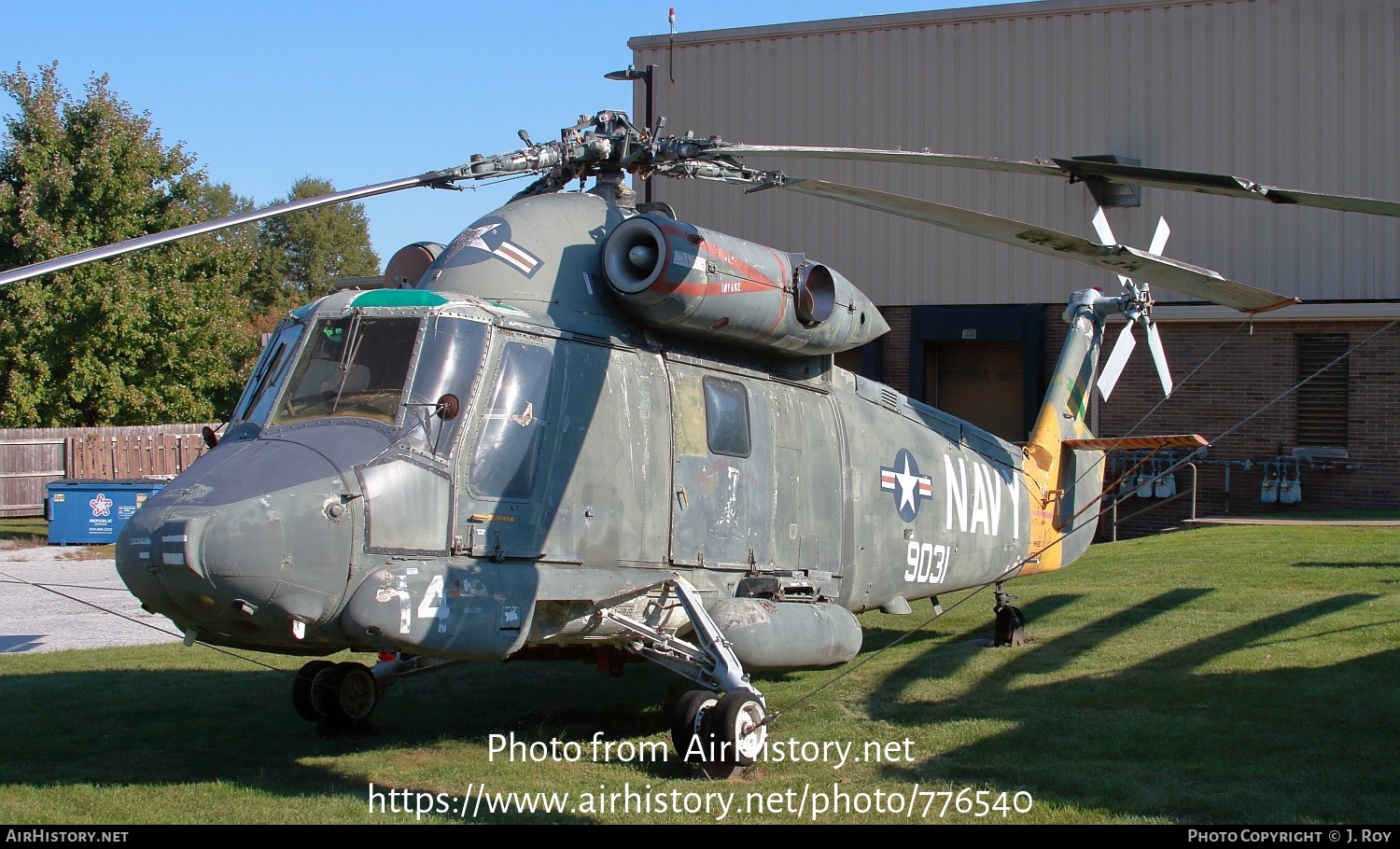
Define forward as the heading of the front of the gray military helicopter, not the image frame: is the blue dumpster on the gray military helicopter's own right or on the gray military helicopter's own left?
on the gray military helicopter's own right

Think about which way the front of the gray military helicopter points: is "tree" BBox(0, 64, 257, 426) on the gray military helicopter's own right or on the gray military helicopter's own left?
on the gray military helicopter's own right

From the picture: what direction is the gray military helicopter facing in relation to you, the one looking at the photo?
facing the viewer and to the left of the viewer

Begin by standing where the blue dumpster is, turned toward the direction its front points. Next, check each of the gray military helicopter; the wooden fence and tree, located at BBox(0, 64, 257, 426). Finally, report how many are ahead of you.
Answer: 1

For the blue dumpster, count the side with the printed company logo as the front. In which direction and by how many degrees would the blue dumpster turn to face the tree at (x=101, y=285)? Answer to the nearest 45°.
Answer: approximately 180°

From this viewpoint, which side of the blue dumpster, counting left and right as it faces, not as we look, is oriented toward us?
front

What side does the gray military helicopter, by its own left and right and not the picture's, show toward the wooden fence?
right

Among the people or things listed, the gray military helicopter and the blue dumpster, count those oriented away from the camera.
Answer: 0

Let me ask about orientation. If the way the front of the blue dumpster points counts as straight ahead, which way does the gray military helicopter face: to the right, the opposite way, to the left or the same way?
to the right
